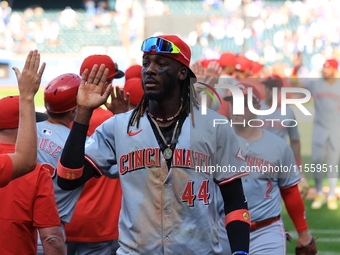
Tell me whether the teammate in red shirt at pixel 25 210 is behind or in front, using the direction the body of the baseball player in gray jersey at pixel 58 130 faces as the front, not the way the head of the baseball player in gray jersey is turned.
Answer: behind

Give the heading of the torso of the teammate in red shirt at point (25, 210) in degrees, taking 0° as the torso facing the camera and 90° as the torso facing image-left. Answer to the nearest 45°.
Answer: approximately 180°

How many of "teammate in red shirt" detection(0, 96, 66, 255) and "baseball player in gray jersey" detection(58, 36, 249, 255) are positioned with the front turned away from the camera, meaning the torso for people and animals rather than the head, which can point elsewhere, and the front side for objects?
1

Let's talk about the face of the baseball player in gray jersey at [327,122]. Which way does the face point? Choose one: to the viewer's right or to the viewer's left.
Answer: to the viewer's left

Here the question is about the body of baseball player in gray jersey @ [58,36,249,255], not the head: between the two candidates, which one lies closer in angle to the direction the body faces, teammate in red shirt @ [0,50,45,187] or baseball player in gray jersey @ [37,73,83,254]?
the teammate in red shirt

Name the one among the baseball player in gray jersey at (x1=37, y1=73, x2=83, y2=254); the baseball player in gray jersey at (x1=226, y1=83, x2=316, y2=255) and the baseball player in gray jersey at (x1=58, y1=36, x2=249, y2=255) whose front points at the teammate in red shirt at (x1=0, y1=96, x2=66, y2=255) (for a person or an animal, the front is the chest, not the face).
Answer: the baseball player in gray jersey at (x1=226, y1=83, x2=316, y2=255)

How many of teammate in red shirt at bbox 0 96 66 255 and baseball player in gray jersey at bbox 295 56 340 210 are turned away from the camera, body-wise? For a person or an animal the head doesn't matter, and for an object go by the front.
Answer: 1

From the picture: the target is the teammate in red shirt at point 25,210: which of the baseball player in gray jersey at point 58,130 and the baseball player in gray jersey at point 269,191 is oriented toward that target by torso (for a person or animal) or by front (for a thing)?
the baseball player in gray jersey at point 269,191
